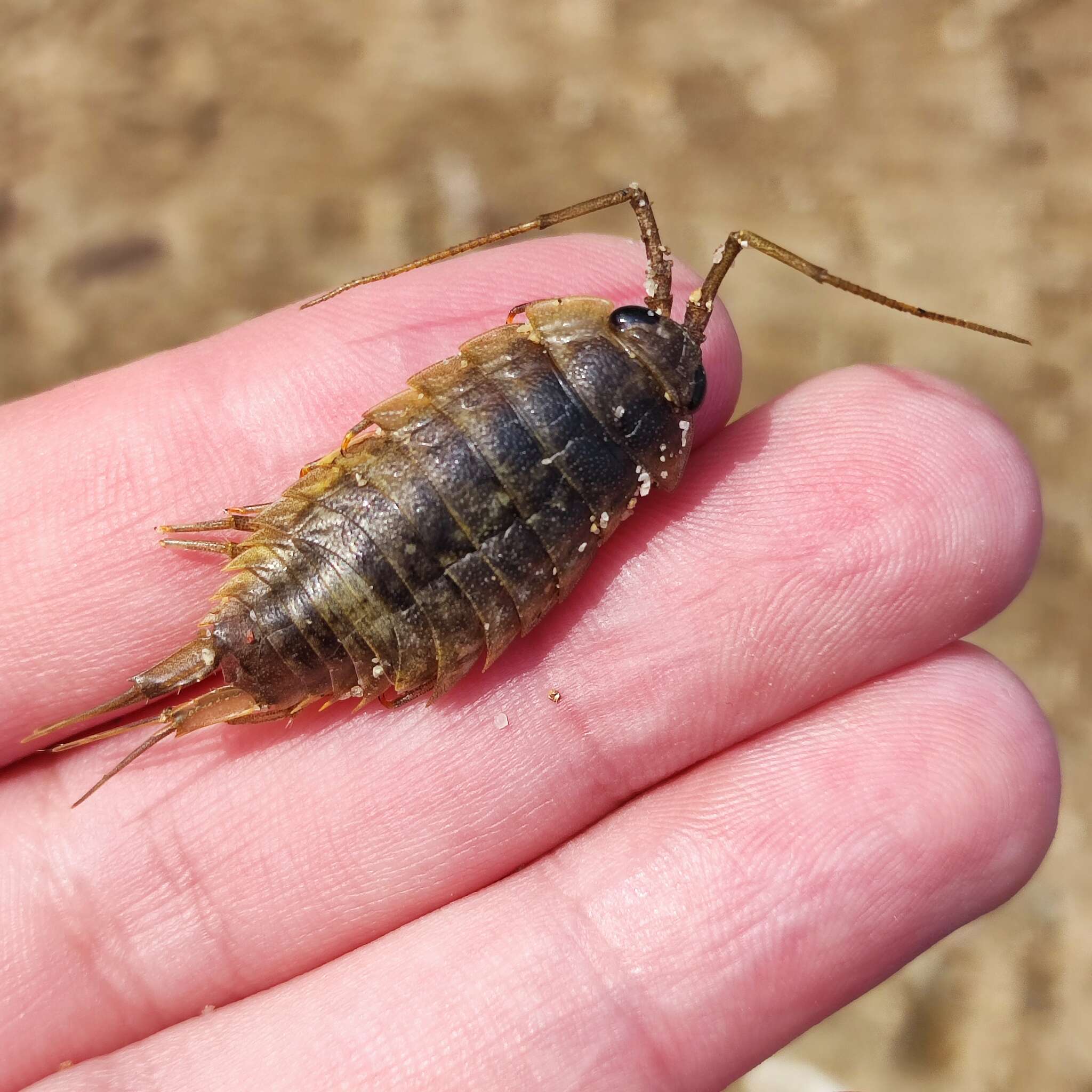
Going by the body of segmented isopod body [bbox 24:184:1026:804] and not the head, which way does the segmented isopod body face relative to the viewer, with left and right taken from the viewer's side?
facing away from the viewer and to the right of the viewer
